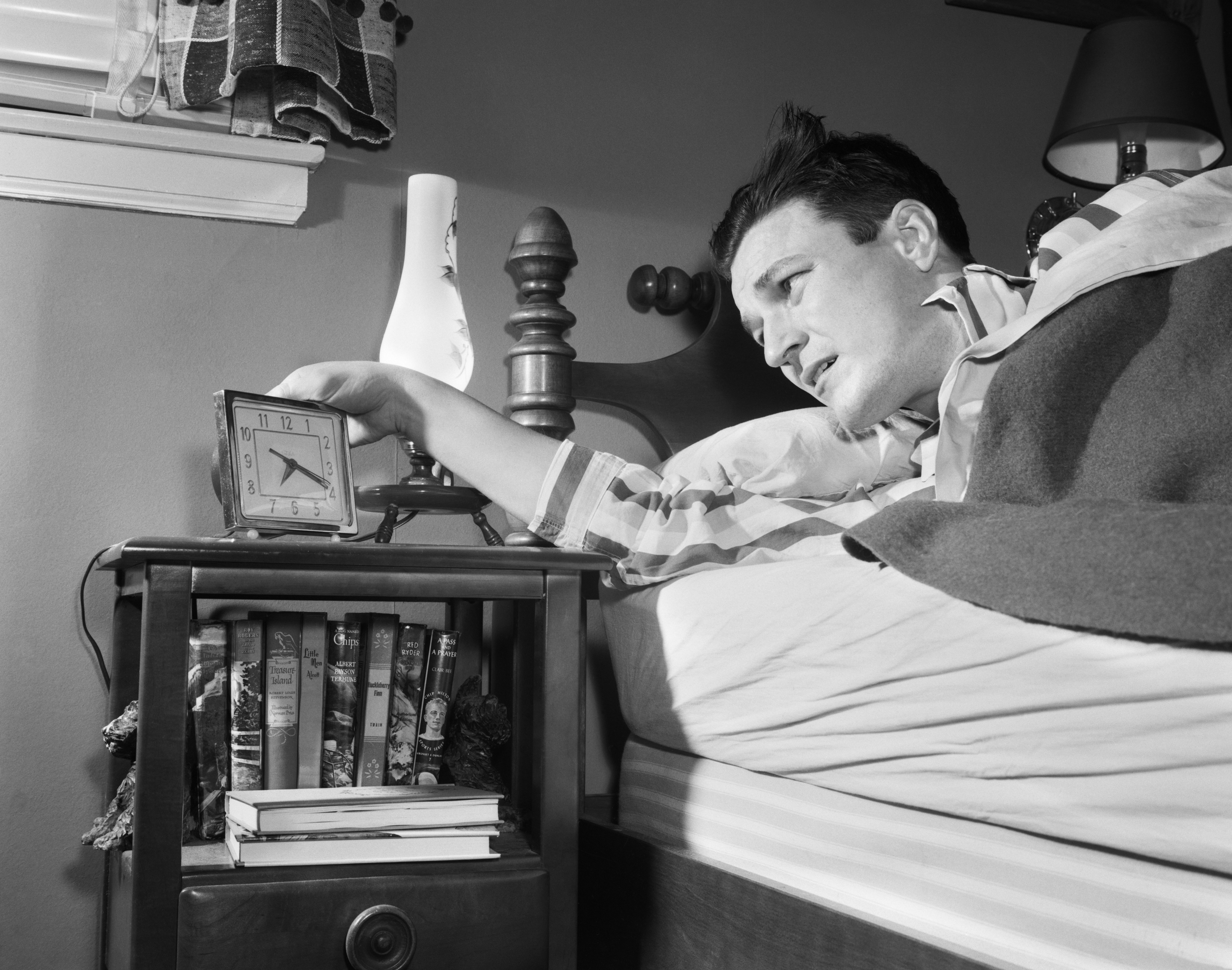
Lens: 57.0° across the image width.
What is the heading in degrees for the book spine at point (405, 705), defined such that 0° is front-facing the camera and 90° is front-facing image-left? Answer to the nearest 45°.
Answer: approximately 0°

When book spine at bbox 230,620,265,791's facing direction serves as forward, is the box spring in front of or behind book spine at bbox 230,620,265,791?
in front

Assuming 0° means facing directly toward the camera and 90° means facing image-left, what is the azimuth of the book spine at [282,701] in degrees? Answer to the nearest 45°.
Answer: approximately 0°
